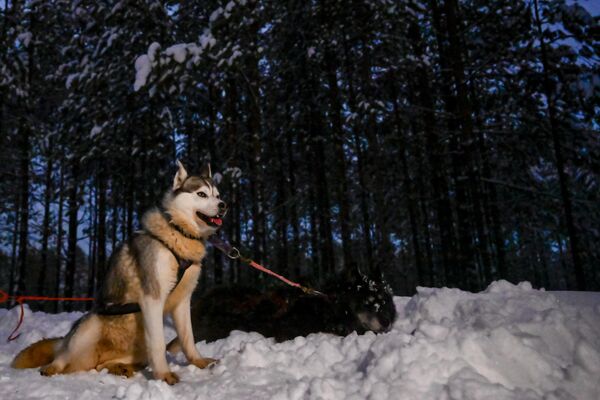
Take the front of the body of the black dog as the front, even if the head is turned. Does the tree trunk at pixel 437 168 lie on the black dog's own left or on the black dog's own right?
on the black dog's own left

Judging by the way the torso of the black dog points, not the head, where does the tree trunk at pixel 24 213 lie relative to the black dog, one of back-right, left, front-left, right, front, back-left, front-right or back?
back-left

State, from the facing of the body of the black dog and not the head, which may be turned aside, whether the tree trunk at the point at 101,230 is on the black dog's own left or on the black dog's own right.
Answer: on the black dog's own left

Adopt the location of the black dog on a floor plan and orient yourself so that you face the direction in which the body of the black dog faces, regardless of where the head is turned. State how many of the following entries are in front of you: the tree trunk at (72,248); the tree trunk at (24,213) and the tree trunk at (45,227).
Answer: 0

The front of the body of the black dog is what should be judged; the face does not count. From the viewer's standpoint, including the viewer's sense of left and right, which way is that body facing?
facing to the right of the viewer

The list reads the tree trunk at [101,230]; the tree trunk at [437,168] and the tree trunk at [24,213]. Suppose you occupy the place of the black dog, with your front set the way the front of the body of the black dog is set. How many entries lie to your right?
0

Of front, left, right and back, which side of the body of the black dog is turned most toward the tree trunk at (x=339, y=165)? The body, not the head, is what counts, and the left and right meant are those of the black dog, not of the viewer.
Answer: left

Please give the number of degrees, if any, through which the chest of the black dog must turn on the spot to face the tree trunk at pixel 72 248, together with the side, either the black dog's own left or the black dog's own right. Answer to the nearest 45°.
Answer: approximately 135° to the black dog's own left

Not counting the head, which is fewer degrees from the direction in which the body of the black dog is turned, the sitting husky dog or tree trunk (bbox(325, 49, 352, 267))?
the tree trunk
